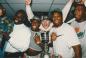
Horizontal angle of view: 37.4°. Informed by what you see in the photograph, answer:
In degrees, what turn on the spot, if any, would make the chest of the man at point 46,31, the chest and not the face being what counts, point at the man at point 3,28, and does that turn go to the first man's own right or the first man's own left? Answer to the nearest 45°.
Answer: approximately 90° to the first man's own right

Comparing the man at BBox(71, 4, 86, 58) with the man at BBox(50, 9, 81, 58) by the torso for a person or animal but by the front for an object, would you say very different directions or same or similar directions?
same or similar directions

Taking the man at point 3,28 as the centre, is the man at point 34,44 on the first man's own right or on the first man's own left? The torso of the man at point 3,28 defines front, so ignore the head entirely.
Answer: on the first man's own left

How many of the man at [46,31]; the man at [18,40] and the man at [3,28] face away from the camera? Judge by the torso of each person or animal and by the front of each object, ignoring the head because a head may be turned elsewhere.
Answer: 0

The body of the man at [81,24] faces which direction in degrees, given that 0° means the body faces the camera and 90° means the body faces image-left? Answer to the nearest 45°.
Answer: approximately 45°

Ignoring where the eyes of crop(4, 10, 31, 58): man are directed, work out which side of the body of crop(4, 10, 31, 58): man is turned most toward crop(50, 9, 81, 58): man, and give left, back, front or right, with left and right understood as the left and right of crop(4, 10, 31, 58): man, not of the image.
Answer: left

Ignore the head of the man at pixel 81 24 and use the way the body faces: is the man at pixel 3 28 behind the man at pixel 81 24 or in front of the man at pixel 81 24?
in front

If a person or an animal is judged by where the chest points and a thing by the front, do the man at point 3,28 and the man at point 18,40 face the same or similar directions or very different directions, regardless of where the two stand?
same or similar directions

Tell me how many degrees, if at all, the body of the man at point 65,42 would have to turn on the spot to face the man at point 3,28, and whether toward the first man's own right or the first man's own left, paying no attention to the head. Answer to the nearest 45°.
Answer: approximately 45° to the first man's own right

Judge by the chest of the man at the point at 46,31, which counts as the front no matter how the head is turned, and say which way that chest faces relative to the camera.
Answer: toward the camera
